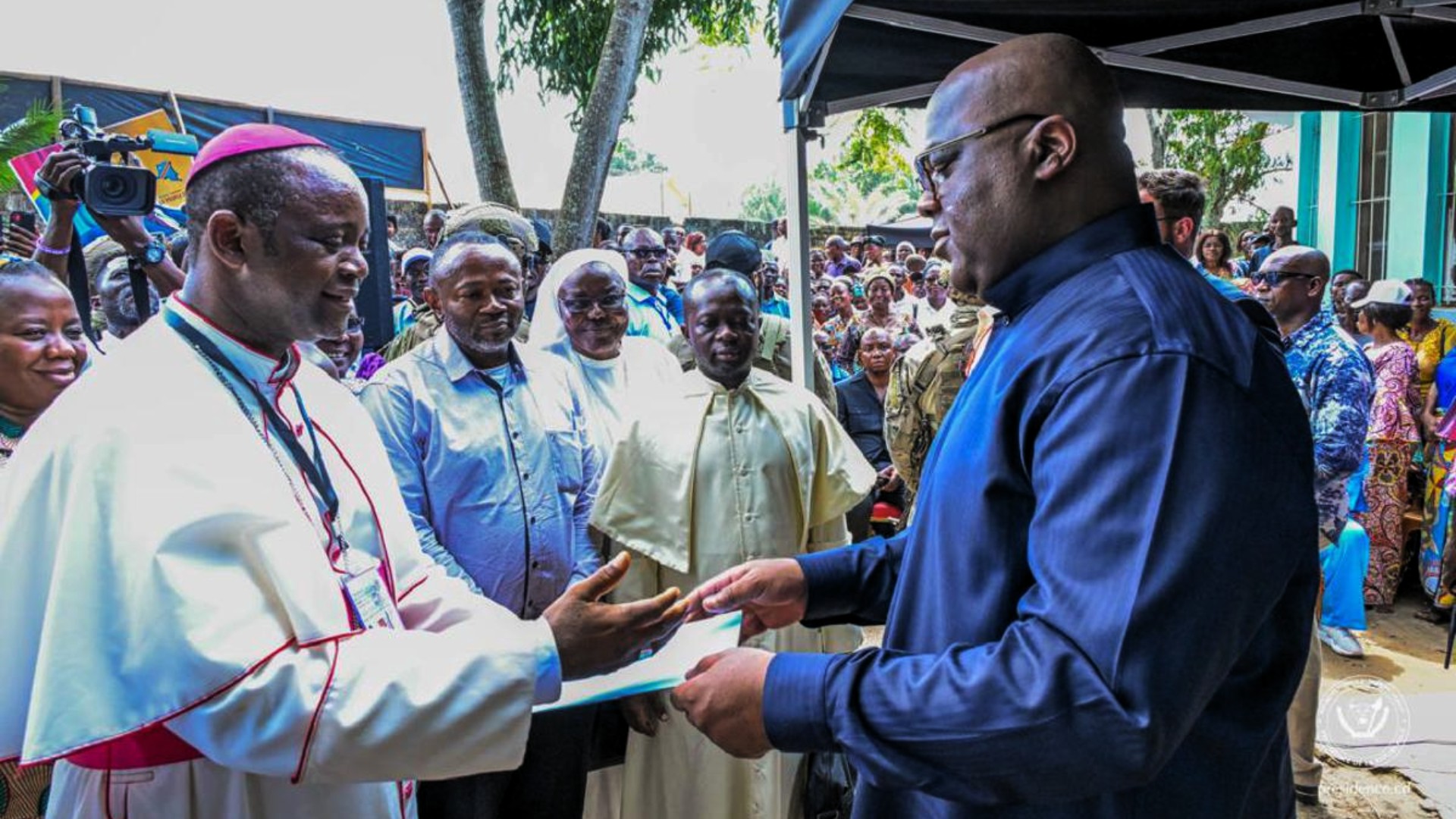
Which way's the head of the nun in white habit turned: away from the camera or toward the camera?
toward the camera

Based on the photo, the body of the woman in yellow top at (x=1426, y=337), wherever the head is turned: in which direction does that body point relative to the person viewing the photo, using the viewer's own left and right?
facing the viewer and to the left of the viewer

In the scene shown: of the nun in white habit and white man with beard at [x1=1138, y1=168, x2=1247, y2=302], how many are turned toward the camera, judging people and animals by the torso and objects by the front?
1

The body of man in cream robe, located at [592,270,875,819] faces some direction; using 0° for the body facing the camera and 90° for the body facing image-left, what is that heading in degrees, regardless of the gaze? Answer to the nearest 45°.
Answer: approximately 0°

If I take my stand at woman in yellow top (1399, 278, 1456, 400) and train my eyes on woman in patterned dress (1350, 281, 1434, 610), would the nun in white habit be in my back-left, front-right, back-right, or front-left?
front-right

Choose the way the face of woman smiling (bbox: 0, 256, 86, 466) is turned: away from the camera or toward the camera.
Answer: toward the camera

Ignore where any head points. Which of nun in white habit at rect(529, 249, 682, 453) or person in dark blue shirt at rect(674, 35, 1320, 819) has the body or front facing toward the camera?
the nun in white habit

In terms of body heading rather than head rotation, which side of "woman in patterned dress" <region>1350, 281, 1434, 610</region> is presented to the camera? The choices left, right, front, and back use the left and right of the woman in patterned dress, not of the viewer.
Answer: left

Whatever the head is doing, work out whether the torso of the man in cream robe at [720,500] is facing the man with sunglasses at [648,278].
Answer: no

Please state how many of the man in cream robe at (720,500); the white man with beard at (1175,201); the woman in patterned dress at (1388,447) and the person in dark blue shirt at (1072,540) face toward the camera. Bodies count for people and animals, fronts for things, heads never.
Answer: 1

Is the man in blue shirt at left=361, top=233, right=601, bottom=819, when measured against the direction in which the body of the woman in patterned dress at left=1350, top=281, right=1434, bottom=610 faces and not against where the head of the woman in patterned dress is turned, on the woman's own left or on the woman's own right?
on the woman's own left

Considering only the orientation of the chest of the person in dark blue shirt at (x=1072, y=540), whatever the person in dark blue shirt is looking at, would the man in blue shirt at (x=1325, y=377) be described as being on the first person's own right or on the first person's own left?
on the first person's own right

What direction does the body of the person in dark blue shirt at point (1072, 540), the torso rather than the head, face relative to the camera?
to the viewer's left

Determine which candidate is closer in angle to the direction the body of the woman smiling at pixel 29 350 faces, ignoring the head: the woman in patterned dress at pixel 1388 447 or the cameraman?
the woman in patterned dress

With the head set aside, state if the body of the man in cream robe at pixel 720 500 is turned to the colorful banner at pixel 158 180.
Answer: no

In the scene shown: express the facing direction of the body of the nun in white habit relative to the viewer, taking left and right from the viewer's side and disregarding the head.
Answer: facing the viewer

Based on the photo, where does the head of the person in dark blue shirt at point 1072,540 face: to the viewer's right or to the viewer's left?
to the viewer's left
